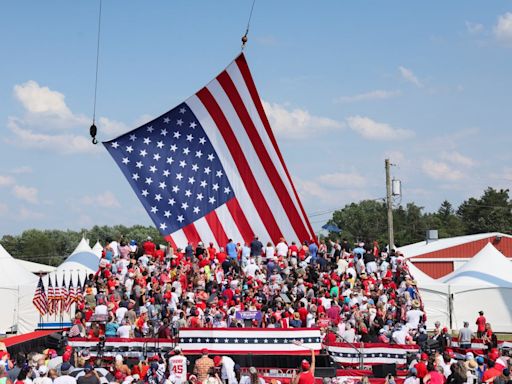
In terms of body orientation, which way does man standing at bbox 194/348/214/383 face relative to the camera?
away from the camera

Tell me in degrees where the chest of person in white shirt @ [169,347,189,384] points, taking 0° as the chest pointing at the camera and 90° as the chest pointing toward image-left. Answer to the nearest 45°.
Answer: approximately 180°

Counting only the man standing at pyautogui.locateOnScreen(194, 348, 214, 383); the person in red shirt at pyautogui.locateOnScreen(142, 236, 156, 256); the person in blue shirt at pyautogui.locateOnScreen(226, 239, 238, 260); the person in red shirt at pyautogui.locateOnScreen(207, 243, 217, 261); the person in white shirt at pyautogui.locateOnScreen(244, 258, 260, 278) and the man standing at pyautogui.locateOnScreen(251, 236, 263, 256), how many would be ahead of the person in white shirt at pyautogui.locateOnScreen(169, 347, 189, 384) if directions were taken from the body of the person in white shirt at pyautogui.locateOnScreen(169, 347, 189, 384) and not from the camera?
5

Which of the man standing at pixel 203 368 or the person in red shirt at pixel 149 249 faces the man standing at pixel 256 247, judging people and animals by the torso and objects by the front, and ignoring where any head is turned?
the man standing at pixel 203 368

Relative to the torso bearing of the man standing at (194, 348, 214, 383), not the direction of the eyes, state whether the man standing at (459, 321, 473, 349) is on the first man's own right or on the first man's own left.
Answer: on the first man's own right

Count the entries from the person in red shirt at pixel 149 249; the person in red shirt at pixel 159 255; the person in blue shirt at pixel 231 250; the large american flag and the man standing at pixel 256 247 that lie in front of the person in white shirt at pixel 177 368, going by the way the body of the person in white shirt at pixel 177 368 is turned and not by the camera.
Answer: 5

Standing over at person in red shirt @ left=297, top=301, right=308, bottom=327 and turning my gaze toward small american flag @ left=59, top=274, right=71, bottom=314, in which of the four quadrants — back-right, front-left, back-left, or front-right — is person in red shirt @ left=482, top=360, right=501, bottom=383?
back-left

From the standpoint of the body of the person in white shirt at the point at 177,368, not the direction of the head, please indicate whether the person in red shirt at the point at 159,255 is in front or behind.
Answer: in front
